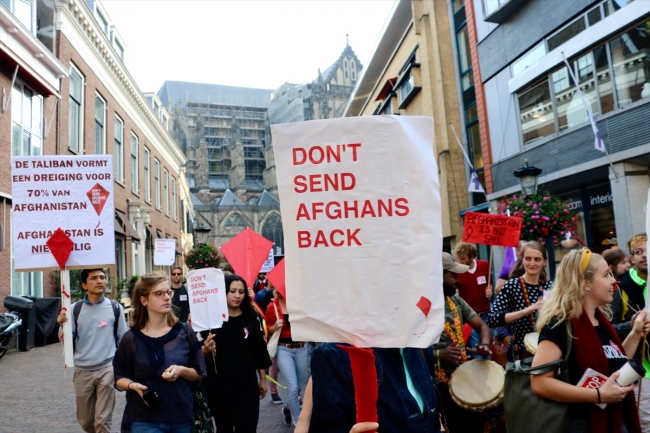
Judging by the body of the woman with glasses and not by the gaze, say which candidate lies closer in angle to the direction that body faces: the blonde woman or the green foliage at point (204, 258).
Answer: the blonde woman

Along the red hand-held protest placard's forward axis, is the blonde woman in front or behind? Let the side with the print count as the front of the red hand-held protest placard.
in front

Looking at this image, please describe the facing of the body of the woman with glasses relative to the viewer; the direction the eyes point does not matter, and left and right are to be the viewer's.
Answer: facing the viewer

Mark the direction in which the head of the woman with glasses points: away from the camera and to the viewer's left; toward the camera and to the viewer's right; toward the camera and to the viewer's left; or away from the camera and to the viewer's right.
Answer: toward the camera and to the viewer's right

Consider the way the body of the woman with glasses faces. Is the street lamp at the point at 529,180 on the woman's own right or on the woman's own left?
on the woman's own left

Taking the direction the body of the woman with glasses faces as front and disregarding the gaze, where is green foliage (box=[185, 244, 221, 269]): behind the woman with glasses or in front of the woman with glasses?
behind
